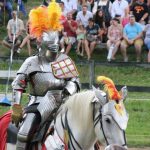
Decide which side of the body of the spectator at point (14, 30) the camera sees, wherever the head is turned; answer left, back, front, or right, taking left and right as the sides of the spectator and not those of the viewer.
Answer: front

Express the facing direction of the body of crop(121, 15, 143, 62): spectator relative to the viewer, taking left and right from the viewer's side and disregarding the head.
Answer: facing the viewer

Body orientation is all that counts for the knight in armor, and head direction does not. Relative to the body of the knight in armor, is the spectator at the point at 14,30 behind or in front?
behind

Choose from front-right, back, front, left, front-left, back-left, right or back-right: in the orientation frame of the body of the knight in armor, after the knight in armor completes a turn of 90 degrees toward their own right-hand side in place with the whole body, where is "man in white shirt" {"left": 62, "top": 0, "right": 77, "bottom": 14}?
back-right

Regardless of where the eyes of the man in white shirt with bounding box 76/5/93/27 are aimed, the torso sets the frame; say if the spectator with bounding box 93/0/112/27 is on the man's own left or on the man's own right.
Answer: on the man's own left

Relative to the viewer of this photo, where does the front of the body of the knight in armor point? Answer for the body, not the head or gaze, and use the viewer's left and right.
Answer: facing the viewer and to the right of the viewer

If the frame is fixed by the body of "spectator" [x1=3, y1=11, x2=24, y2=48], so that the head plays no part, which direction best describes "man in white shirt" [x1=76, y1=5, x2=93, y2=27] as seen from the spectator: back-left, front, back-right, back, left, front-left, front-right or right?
left

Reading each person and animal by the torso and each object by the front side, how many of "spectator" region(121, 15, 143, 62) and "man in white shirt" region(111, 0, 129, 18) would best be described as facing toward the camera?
2

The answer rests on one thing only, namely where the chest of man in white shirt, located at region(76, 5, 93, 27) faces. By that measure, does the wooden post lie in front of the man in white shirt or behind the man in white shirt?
in front
